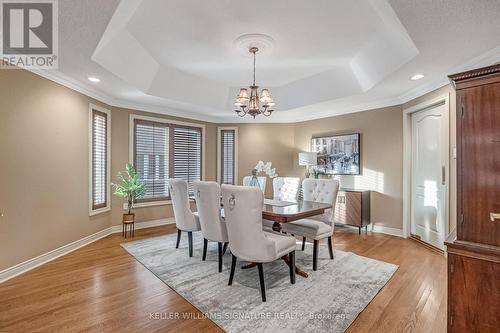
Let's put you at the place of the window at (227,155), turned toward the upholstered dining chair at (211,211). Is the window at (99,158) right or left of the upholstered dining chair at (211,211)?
right

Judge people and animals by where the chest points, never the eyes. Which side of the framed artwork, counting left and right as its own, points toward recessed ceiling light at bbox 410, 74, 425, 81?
left

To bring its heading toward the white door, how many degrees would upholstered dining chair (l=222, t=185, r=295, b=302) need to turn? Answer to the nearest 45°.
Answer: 0° — it already faces it

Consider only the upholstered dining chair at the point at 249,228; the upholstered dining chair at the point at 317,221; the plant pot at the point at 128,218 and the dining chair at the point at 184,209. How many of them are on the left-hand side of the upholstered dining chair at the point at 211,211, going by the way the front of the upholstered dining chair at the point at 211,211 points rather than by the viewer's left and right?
2

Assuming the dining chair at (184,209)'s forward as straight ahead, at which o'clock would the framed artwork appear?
The framed artwork is roughly at 1 o'clock from the dining chair.

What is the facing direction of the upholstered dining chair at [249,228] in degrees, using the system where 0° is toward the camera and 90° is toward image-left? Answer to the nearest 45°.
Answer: approximately 225°

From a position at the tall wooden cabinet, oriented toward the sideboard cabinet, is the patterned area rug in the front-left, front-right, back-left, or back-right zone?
front-left

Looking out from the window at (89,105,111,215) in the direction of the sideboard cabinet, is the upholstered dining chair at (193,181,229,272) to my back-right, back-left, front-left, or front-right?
front-right

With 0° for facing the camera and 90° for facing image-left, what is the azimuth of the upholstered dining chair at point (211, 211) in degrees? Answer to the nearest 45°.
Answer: approximately 225°

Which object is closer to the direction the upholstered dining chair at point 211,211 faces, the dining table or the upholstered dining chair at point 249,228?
the dining table

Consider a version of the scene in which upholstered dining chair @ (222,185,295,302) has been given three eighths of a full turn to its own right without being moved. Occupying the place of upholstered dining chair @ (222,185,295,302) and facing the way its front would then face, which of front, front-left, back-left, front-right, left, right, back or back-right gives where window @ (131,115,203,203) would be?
back-right

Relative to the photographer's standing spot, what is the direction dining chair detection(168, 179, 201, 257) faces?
facing away from the viewer and to the right of the viewer

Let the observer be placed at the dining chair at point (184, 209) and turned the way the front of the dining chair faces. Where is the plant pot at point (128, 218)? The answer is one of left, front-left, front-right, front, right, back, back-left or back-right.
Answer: left

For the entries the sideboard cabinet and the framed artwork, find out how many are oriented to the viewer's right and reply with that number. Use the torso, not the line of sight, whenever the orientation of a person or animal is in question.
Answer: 0

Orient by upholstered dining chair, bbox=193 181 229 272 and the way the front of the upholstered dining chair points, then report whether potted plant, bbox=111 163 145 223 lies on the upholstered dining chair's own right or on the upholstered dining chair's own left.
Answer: on the upholstered dining chair's own left

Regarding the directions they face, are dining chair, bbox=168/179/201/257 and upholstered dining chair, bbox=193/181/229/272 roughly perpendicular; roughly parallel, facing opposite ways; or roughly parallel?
roughly parallel

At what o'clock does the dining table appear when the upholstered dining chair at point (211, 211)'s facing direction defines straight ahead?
The dining table is roughly at 12 o'clock from the upholstered dining chair.
